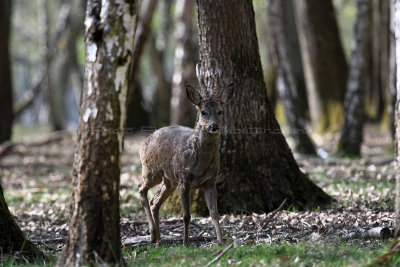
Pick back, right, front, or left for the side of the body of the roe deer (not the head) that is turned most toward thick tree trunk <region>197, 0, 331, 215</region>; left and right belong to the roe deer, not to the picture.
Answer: left

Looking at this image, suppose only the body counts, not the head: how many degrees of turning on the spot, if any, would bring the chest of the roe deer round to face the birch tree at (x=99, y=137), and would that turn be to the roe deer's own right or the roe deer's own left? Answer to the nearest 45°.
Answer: approximately 90° to the roe deer's own right

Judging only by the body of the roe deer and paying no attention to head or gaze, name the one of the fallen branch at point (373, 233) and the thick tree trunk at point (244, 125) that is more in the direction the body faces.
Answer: the fallen branch

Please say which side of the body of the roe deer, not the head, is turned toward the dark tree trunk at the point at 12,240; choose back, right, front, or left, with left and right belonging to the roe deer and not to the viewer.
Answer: right

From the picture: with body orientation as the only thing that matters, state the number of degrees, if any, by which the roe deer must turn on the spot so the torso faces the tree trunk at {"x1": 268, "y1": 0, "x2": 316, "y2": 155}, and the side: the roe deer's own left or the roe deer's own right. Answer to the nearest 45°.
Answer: approximately 135° to the roe deer's own left

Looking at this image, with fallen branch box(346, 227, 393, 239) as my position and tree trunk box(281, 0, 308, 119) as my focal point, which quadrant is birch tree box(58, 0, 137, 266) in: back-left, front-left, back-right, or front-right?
back-left

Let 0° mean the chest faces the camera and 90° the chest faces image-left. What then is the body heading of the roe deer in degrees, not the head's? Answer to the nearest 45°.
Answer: approximately 315°

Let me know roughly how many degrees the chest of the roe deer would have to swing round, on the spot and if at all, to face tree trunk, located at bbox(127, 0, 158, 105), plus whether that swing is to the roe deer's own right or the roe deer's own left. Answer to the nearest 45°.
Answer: approximately 135° to the roe deer's own left

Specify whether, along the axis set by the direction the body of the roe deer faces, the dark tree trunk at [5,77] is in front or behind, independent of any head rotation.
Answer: behind

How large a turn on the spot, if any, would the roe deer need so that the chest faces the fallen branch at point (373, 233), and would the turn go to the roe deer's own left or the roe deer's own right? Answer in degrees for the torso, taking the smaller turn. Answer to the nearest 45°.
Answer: approximately 45° to the roe deer's own left

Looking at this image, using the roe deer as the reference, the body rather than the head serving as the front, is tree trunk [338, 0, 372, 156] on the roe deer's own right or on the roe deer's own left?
on the roe deer's own left
